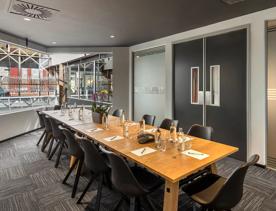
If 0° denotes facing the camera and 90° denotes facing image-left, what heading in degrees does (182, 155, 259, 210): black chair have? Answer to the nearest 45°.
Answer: approximately 135°

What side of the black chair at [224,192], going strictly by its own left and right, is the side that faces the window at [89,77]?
front

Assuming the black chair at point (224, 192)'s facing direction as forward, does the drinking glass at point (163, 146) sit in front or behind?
in front

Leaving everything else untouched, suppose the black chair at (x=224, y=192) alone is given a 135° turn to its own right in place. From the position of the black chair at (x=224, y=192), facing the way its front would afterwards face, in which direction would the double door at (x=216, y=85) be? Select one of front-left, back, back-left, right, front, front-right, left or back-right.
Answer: left

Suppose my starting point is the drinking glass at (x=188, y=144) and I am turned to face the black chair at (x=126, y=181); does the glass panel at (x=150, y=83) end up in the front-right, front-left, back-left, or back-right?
back-right

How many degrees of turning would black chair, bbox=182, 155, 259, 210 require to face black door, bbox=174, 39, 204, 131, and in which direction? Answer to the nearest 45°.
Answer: approximately 45° to its right

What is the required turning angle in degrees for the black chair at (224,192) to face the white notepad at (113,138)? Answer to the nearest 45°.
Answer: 0° — it already faces it
